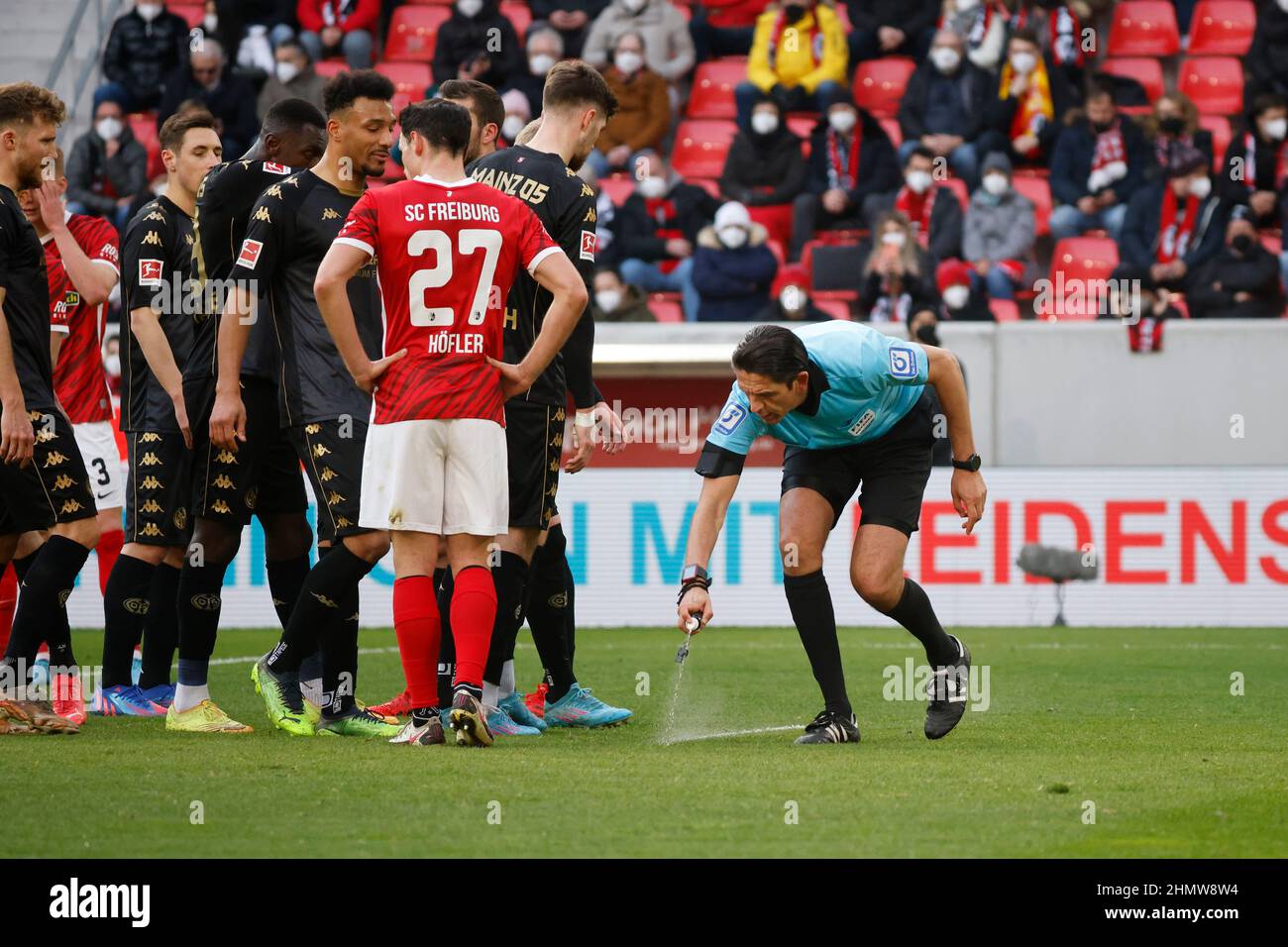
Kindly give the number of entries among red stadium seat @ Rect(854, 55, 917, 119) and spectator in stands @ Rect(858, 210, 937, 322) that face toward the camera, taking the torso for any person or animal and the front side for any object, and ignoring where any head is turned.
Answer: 2

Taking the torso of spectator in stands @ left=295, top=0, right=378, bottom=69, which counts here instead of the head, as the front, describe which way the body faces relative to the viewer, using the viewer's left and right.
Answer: facing the viewer

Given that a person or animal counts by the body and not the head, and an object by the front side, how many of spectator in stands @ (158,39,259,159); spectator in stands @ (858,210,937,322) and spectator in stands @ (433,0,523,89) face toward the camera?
3

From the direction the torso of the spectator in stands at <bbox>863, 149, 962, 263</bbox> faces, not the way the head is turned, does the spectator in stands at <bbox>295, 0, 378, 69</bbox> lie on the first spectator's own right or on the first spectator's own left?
on the first spectator's own right

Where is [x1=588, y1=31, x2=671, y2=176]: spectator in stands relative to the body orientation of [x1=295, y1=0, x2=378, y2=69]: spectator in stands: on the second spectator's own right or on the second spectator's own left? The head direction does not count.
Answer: on the second spectator's own left

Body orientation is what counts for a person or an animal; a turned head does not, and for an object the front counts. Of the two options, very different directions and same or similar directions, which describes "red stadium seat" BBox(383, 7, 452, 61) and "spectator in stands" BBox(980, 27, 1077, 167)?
same or similar directions

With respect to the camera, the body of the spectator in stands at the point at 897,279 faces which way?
toward the camera

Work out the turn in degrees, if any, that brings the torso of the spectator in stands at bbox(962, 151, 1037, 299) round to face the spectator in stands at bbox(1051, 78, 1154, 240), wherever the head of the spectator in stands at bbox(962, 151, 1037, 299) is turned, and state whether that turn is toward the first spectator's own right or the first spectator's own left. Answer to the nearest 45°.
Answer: approximately 135° to the first spectator's own left

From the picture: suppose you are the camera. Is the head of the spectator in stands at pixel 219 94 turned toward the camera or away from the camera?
toward the camera

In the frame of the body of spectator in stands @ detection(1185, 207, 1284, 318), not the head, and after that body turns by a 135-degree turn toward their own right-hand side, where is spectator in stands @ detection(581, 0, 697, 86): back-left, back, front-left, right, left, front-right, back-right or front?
front-left

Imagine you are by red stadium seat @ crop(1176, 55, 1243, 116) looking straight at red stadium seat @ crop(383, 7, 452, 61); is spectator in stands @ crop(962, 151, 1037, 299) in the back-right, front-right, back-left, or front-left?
front-left

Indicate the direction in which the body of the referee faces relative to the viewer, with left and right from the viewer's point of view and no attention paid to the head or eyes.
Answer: facing the viewer and to the left of the viewer

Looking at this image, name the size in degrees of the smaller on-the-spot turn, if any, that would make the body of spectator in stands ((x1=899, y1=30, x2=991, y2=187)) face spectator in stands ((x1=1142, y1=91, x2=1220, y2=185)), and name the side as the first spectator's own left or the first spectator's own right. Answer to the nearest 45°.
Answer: approximately 90° to the first spectator's own left

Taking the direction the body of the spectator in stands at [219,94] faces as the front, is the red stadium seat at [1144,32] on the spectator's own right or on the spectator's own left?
on the spectator's own left

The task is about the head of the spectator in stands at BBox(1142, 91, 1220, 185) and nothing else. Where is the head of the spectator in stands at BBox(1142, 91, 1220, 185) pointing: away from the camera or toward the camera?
toward the camera

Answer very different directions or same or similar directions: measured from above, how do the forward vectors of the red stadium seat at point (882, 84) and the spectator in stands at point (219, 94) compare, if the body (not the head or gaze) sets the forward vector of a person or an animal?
same or similar directions

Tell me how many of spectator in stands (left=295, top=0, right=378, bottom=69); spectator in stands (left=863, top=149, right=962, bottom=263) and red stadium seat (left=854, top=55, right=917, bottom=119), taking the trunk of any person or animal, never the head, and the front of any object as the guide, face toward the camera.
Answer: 3

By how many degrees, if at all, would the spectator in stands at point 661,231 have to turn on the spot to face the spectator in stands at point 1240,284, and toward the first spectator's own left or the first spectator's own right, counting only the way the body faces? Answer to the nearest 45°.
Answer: approximately 90° to the first spectator's own left
